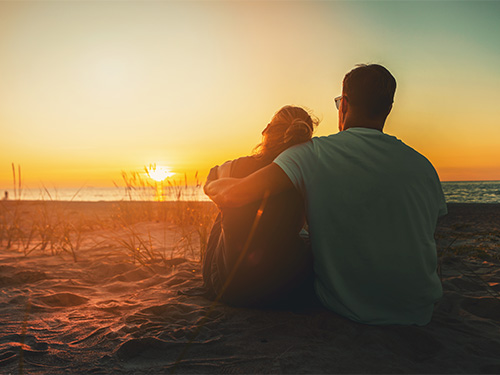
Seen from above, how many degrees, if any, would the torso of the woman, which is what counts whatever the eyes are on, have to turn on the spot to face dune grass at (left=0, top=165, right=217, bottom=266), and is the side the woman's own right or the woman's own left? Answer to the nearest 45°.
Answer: approximately 45° to the woman's own left

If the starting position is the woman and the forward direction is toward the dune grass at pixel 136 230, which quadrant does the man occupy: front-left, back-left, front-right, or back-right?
back-right

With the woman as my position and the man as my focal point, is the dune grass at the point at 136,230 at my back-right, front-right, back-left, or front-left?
back-left

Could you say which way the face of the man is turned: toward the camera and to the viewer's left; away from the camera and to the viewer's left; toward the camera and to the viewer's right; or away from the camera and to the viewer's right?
away from the camera and to the viewer's left

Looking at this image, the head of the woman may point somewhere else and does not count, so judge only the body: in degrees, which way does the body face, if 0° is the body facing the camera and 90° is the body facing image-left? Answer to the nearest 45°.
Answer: approximately 180°
